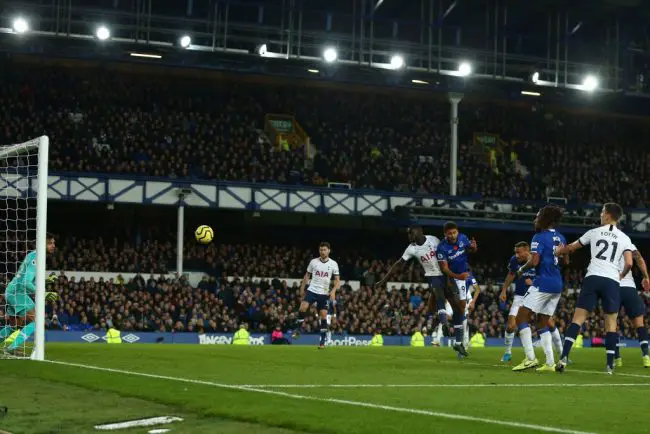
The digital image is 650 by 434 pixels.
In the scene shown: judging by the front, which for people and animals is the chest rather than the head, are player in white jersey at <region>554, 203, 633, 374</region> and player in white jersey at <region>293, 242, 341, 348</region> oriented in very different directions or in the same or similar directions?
very different directions

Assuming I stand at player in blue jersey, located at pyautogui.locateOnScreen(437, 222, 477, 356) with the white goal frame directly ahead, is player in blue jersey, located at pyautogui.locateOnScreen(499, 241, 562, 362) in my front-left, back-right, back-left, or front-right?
back-left

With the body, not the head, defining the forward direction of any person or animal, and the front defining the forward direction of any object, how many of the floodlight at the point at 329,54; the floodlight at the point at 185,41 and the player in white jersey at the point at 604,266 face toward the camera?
2

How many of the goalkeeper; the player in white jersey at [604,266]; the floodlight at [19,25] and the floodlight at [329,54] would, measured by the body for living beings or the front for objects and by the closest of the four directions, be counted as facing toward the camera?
2

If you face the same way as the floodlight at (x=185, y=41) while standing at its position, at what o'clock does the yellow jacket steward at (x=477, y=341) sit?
The yellow jacket steward is roughly at 10 o'clock from the floodlight.

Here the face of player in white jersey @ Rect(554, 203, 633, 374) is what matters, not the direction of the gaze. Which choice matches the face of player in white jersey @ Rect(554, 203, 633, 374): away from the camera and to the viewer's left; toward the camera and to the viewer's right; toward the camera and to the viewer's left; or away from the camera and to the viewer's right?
away from the camera and to the viewer's left

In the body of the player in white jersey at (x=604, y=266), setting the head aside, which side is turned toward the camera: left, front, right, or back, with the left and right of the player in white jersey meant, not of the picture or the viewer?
back

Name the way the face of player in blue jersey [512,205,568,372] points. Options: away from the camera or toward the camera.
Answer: away from the camera

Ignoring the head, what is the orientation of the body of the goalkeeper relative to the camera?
to the viewer's right
